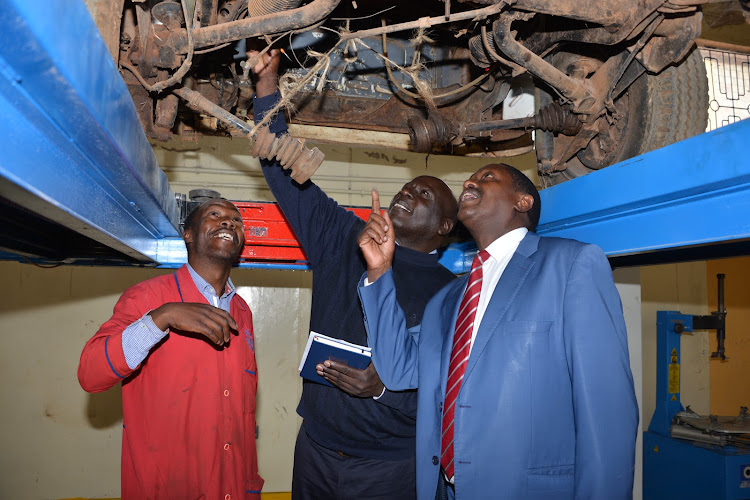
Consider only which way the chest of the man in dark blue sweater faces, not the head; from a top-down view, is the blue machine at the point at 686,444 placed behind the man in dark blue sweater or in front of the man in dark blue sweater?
behind

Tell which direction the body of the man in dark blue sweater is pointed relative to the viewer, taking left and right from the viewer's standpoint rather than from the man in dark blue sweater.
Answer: facing the viewer and to the left of the viewer

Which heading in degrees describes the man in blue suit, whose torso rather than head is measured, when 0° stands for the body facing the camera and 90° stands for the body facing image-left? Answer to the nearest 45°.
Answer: approximately 45°

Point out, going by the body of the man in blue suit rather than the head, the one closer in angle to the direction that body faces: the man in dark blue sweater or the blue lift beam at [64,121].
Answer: the blue lift beam

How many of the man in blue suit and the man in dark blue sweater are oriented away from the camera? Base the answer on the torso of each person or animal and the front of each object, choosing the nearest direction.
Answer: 0

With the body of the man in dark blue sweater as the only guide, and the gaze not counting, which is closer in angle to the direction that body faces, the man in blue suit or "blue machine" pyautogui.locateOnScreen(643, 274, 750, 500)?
the man in blue suit

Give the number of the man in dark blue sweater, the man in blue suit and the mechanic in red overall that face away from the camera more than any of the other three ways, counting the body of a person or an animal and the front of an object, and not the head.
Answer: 0

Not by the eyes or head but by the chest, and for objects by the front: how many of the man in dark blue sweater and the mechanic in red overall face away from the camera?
0

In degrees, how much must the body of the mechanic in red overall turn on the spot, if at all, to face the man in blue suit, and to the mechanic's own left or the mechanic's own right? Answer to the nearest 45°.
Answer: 0° — they already face them
